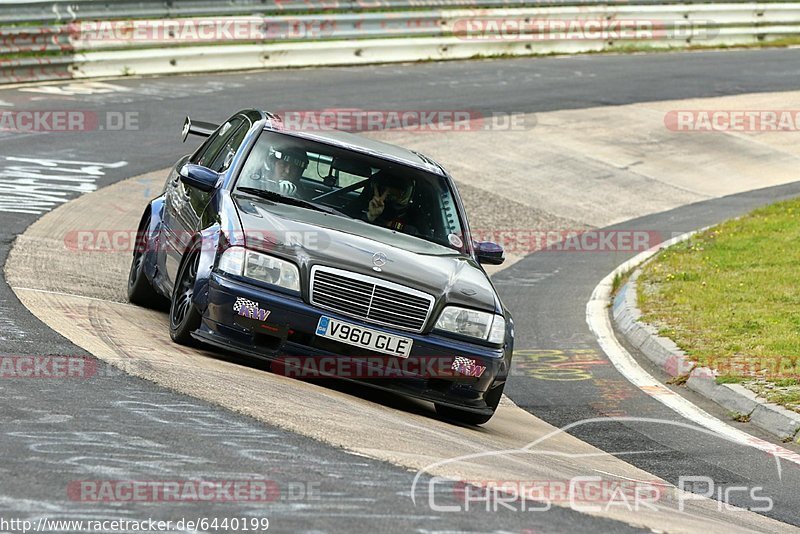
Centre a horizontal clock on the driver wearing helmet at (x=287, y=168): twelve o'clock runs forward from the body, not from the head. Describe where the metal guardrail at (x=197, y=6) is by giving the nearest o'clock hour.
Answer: The metal guardrail is roughly at 6 o'clock from the driver wearing helmet.

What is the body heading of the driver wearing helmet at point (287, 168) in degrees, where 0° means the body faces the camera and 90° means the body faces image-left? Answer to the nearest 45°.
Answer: approximately 0°

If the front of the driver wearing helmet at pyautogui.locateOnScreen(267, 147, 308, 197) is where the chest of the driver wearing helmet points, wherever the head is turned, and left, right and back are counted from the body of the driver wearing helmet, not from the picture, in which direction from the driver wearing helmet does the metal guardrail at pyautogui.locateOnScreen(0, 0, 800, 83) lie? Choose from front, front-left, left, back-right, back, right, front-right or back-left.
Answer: back
